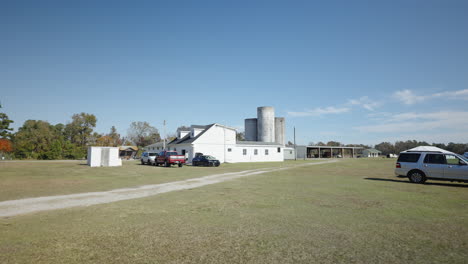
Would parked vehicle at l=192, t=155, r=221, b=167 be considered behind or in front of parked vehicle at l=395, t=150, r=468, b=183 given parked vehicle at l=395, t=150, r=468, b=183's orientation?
behind

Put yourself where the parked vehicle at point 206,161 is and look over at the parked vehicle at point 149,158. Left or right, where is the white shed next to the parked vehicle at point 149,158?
left

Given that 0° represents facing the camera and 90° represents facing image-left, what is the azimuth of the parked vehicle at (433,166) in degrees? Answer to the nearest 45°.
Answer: approximately 270°

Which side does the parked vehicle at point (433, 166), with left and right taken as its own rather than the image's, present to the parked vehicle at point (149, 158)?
back

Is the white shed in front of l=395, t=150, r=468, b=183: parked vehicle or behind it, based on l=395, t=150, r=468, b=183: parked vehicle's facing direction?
behind
